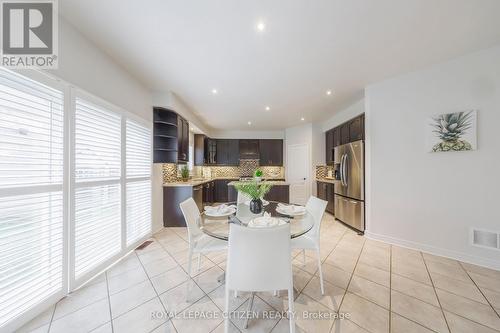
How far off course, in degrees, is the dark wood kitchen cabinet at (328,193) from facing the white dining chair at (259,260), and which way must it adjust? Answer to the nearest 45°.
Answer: approximately 45° to its left

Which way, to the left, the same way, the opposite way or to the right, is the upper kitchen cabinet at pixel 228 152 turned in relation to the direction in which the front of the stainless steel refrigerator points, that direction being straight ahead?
to the left

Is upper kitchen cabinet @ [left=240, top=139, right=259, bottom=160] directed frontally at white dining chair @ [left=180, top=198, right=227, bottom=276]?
yes

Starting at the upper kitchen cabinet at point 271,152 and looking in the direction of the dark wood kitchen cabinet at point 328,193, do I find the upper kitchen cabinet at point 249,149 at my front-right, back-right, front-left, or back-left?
back-right

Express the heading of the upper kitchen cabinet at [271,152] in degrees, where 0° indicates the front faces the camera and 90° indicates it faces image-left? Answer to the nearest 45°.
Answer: approximately 0°

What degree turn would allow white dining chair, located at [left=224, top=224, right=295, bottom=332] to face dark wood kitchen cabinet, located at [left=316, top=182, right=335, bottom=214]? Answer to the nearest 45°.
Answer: approximately 45° to its right

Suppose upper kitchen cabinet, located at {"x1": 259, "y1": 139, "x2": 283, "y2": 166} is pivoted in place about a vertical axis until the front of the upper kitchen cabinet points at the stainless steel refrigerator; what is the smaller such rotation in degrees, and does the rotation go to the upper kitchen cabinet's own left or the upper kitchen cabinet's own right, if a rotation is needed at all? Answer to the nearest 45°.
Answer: approximately 45° to the upper kitchen cabinet's own left

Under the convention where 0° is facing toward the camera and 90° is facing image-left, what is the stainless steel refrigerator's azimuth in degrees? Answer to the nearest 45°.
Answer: approximately 45°

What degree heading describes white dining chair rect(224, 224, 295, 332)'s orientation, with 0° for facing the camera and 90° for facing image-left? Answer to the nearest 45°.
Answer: approximately 180°

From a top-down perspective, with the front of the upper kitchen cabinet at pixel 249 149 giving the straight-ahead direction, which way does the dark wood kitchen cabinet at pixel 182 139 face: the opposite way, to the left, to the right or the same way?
to the left

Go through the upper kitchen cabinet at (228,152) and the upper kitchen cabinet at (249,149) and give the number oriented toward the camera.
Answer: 2

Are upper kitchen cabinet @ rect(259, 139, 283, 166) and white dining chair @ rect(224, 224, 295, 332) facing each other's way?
yes

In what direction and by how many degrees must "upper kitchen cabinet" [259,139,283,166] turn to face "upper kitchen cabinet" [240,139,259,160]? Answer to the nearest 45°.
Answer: approximately 90° to its right
